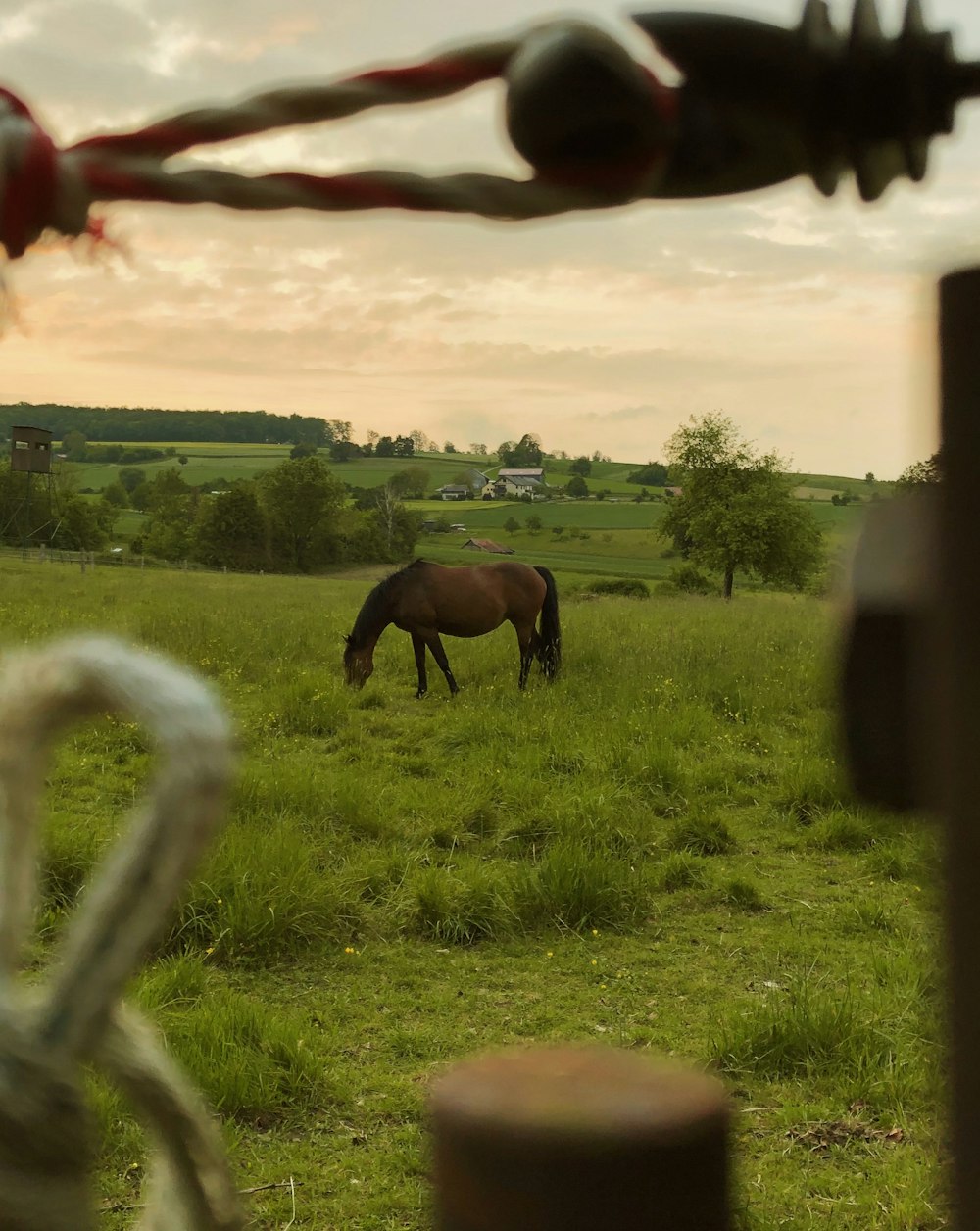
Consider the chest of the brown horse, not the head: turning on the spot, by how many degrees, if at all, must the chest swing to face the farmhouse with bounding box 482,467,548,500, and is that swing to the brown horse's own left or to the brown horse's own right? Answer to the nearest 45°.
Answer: approximately 90° to the brown horse's own right

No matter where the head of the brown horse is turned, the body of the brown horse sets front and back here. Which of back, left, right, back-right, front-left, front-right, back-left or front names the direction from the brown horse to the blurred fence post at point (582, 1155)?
left

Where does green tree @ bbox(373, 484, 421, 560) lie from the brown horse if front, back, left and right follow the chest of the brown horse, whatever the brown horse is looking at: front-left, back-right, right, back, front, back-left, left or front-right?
right

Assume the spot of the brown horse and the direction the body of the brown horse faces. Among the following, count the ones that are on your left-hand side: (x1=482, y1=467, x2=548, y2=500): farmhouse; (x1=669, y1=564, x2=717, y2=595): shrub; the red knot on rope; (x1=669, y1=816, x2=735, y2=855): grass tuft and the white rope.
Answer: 3

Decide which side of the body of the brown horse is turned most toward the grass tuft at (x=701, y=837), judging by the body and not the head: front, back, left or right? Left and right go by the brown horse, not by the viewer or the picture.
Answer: left

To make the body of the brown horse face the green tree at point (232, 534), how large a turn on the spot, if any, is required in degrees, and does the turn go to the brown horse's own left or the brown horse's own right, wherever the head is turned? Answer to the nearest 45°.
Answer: approximately 90° to the brown horse's own right

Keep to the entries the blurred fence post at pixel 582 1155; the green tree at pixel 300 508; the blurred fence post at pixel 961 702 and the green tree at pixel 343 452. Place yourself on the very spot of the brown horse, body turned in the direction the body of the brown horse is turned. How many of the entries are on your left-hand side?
2

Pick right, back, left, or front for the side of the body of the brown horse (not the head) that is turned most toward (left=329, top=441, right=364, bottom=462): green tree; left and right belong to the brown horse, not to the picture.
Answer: right

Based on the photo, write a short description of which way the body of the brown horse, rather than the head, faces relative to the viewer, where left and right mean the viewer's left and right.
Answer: facing to the left of the viewer

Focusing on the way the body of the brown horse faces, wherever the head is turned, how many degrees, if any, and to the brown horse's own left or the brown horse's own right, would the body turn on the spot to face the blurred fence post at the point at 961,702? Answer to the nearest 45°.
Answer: approximately 90° to the brown horse's own left

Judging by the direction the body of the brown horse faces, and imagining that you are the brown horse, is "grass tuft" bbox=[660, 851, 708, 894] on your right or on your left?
on your left
